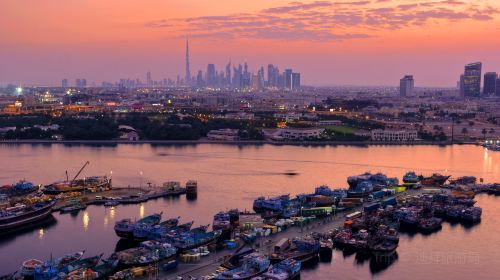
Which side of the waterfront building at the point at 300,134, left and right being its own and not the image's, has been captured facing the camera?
front

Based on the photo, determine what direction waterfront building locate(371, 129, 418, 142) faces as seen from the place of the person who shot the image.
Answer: facing the viewer

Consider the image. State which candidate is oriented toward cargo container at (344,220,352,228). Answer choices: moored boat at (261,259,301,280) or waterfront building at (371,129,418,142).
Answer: the waterfront building

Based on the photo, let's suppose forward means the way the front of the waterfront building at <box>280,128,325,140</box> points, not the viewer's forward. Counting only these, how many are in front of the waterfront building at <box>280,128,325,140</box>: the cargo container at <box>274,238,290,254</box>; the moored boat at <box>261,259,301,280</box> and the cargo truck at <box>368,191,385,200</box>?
3

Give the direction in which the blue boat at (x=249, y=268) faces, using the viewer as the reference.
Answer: facing the viewer and to the left of the viewer

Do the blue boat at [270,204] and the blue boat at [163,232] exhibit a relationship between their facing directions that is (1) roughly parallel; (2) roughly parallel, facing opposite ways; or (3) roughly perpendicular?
roughly parallel

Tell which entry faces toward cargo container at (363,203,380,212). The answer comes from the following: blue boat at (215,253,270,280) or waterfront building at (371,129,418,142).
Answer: the waterfront building

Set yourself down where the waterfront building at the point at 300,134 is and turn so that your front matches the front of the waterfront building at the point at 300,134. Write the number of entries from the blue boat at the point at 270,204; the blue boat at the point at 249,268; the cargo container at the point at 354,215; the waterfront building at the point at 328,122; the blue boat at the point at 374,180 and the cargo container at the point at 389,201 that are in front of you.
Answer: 5
